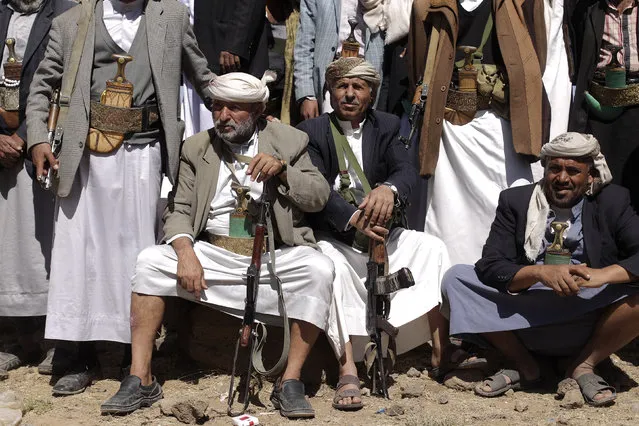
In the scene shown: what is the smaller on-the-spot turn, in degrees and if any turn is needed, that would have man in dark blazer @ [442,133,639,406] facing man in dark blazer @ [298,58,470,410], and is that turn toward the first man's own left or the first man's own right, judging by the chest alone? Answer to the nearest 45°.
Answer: approximately 90° to the first man's own right

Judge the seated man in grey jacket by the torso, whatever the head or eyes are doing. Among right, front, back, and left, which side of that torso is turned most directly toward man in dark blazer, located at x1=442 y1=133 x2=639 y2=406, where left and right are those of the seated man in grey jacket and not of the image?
left

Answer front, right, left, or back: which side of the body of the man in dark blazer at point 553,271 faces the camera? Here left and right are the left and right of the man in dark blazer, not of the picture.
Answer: front

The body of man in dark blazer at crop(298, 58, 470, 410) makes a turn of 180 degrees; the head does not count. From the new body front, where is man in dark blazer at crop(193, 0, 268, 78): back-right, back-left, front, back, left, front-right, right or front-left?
front-left

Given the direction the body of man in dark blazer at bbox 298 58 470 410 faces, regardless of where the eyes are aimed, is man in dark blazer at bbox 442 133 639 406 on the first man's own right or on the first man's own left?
on the first man's own left

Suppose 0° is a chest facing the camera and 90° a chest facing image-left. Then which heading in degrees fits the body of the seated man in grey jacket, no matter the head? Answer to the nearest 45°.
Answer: approximately 0°
